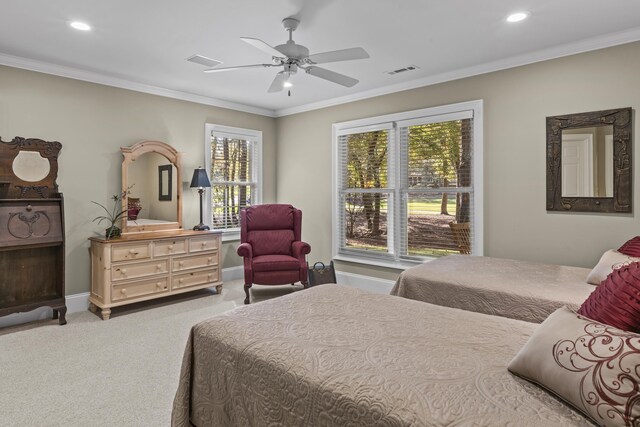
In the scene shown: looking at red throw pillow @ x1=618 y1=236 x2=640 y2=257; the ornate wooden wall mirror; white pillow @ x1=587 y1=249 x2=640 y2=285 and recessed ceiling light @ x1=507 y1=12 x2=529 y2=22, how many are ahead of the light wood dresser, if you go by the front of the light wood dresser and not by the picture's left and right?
4

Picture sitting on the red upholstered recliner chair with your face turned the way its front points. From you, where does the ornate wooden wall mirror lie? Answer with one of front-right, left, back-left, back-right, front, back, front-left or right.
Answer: front-left

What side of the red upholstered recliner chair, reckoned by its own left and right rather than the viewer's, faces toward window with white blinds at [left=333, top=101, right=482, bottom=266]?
left

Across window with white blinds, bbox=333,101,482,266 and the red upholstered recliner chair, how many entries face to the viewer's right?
0

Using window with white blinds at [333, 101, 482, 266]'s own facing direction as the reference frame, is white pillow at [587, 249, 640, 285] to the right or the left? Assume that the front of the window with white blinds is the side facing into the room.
on its left

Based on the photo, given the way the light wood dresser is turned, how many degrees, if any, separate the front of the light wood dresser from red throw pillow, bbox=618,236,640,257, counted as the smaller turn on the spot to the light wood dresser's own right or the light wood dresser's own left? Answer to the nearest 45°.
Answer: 0° — it already faces it

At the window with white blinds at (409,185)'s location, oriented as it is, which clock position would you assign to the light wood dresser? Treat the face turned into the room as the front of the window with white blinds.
The light wood dresser is roughly at 1 o'clock from the window with white blinds.

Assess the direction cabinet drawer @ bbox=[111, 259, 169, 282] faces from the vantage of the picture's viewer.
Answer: facing the viewer and to the right of the viewer

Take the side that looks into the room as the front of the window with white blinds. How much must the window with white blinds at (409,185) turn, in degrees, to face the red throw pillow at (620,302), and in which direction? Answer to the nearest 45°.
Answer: approximately 45° to its left

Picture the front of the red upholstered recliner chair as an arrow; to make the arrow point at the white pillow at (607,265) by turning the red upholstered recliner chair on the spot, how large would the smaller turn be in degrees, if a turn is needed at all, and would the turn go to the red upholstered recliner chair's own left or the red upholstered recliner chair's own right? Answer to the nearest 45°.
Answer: approximately 45° to the red upholstered recliner chair's own left

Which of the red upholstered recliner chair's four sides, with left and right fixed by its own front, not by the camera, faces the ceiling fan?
front

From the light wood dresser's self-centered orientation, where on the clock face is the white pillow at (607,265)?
The white pillow is roughly at 12 o'clock from the light wood dresser.

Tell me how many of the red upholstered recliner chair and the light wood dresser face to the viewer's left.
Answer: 0

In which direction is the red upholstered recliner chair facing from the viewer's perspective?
toward the camera
